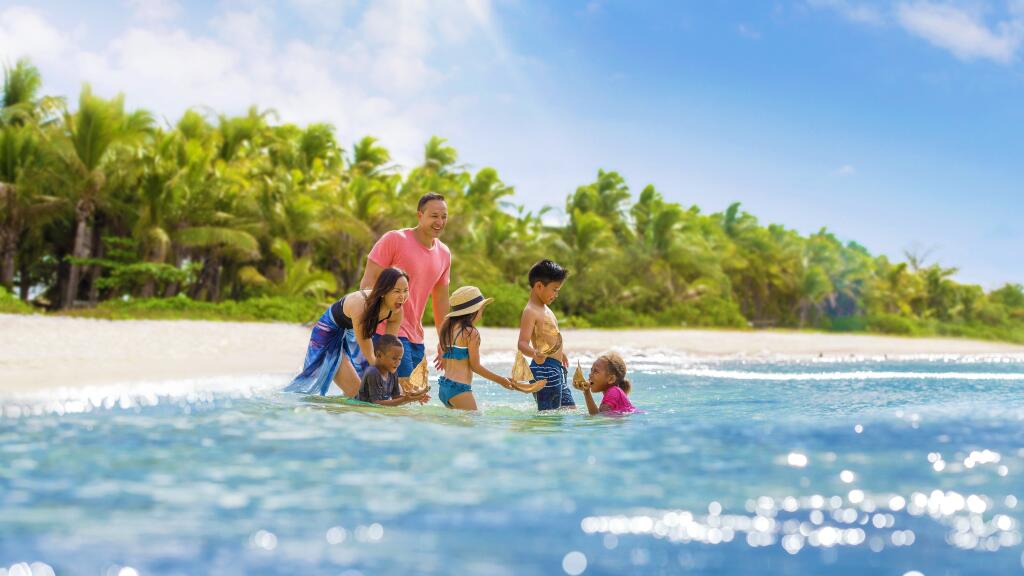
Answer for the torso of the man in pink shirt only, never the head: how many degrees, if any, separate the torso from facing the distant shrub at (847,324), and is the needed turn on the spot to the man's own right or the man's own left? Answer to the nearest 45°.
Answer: approximately 90° to the man's own left

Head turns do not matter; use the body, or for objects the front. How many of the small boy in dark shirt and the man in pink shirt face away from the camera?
0

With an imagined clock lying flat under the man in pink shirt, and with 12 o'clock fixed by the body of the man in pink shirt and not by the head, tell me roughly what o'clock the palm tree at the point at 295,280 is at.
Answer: The palm tree is roughly at 7 o'clock from the man in pink shirt.

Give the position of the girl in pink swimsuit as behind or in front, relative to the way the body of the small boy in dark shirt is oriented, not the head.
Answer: in front

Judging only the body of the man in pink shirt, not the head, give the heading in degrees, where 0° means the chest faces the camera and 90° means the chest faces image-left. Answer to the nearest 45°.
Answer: approximately 315°

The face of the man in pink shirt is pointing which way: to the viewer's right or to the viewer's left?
to the viewer's right

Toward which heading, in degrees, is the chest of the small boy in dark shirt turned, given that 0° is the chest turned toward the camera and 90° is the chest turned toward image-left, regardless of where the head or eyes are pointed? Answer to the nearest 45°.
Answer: approximately 315°

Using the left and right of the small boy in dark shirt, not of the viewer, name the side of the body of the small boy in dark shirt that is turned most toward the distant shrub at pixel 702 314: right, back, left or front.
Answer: left

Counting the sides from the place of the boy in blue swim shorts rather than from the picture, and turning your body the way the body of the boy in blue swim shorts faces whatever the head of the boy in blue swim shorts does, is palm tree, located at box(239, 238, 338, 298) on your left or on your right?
on your left
